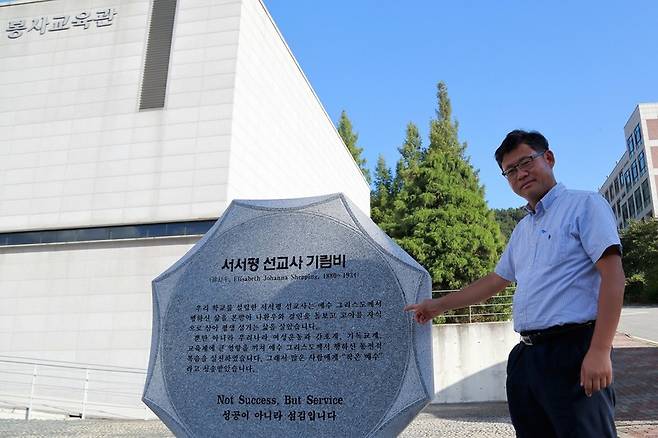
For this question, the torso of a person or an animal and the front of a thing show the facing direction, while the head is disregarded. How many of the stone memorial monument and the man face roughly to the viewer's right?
0

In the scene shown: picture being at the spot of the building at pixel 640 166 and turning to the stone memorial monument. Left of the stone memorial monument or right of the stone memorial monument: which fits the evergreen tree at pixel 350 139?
right

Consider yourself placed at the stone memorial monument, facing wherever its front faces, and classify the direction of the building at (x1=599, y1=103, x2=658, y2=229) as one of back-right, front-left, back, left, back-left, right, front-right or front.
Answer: back-left

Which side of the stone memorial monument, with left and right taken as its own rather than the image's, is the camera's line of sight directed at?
front

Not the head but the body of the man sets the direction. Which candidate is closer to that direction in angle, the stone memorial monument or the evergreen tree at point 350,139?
the stone memorial monument

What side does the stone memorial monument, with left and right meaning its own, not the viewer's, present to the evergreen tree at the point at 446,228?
back

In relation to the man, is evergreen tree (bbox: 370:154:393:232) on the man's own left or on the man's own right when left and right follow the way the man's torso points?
on the man's own right

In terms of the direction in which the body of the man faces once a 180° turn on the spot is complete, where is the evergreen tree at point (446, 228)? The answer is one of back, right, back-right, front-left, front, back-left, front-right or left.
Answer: front-left

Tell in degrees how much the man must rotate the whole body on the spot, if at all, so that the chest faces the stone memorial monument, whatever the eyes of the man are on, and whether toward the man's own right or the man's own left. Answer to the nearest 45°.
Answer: approximately 45° to the man's own right

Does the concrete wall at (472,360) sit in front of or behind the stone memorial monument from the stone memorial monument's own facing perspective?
behind

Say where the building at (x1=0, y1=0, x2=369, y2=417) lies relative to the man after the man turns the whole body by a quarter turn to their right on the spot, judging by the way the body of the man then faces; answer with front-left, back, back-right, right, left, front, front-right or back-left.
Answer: front

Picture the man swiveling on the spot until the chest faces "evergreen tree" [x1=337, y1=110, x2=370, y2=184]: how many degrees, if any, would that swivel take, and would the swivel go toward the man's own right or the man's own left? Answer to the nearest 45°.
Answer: approximately 135° to the man's own right

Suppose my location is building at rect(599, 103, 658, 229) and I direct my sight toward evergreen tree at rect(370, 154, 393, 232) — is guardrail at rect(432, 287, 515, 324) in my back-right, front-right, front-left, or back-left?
front-left

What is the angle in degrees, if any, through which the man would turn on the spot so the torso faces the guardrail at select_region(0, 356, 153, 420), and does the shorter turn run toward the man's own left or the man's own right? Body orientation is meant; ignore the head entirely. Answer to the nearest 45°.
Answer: approximately 90° to the man's own right

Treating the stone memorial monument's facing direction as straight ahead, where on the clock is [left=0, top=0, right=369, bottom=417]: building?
The building is roughly at 5 o'clock from the stone memorial monument.

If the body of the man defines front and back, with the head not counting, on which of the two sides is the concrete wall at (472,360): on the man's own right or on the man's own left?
on the man's own right
